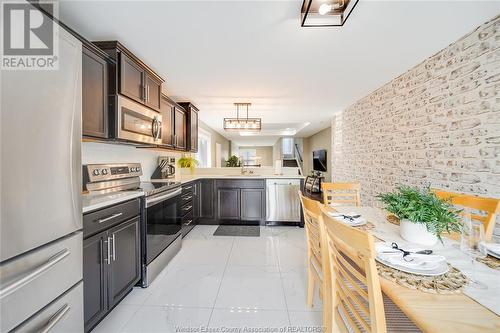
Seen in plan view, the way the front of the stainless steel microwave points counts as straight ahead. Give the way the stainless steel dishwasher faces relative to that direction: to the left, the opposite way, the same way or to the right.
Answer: to the right

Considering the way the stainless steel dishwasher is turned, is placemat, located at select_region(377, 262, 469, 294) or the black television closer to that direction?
the placemat

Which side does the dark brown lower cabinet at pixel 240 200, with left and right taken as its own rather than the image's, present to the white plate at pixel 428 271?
front

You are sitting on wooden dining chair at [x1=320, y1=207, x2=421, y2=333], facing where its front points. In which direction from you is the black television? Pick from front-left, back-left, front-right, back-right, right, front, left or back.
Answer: front-left

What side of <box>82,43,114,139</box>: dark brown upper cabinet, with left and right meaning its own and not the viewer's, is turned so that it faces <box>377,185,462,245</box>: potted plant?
front

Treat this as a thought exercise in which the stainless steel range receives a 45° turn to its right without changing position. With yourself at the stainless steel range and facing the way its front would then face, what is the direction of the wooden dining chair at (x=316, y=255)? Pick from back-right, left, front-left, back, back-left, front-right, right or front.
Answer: front-left

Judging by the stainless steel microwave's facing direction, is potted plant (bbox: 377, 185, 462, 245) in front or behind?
in front

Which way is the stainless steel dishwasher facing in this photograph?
toward the camera

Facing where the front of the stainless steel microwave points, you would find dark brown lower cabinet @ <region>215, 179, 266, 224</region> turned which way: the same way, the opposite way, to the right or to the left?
to the right

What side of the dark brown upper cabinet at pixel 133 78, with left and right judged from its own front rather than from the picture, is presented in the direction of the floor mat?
left

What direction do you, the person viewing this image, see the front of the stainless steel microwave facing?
facing the viewer and to the right of the viewer

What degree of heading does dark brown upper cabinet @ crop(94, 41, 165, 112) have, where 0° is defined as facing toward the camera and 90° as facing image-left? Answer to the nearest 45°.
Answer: approximately 315°

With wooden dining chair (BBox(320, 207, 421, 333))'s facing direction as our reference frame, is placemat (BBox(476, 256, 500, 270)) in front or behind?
in front

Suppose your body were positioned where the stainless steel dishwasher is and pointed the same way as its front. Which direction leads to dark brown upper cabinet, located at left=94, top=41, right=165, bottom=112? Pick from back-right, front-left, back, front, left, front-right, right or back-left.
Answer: front-right

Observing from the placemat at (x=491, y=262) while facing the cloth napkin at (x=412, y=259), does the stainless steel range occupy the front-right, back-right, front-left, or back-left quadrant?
front-right
